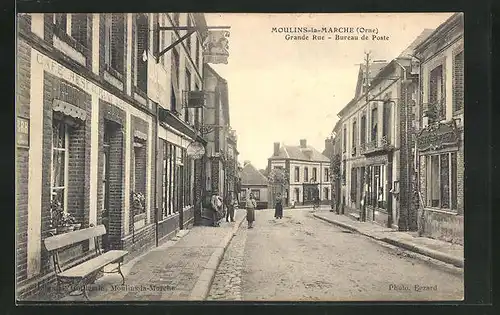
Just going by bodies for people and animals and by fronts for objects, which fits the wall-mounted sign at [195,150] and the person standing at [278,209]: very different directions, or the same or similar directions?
same or similar directions

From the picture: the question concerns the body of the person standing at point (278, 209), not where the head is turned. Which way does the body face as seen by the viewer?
toward the camera

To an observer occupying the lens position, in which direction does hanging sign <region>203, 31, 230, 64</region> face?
facing the viewer

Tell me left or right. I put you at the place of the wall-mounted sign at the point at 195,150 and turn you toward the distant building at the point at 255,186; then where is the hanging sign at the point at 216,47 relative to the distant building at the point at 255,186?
right

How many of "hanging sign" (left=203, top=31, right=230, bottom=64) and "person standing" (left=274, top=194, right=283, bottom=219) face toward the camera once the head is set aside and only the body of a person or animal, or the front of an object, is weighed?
2

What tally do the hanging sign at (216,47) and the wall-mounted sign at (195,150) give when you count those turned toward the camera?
2

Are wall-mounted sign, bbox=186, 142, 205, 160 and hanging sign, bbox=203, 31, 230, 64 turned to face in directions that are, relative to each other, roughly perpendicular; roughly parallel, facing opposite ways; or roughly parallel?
roughly parallel

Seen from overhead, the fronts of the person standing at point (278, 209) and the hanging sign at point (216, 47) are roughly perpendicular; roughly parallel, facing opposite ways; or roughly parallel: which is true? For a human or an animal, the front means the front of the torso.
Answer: roughly parallel
